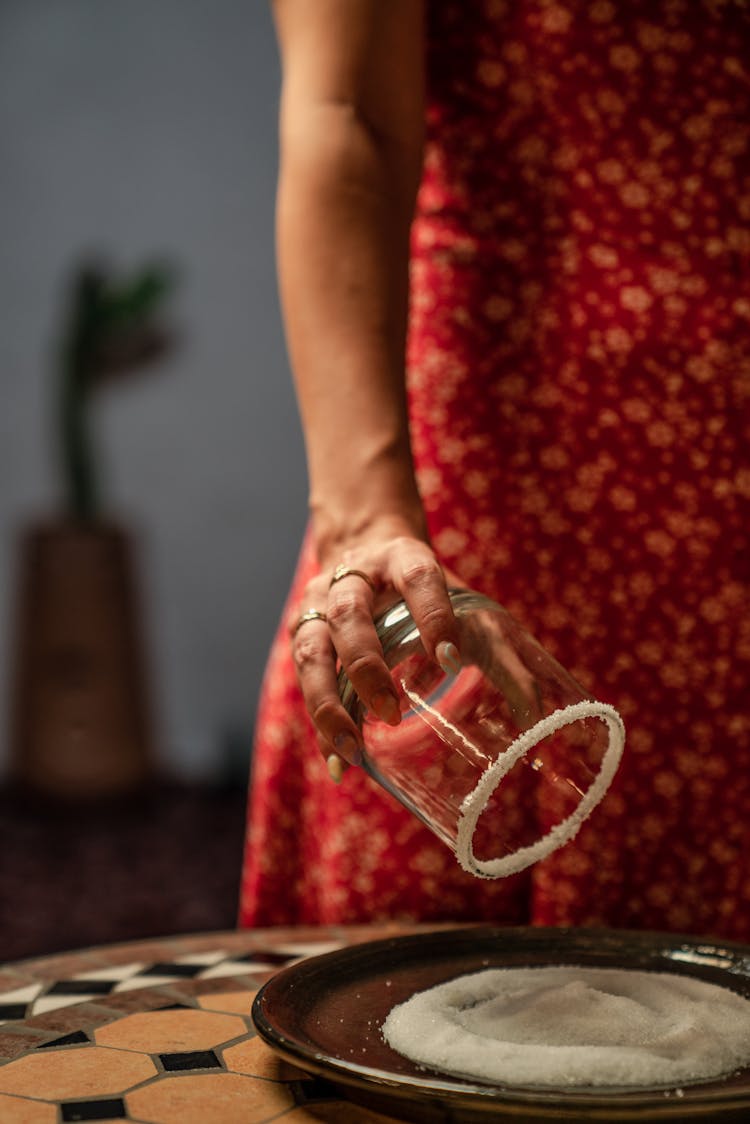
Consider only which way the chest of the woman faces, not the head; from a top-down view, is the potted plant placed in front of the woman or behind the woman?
behind

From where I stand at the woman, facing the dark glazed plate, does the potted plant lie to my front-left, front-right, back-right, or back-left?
back-right

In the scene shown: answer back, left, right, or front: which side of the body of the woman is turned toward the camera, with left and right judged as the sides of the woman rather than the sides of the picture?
front
